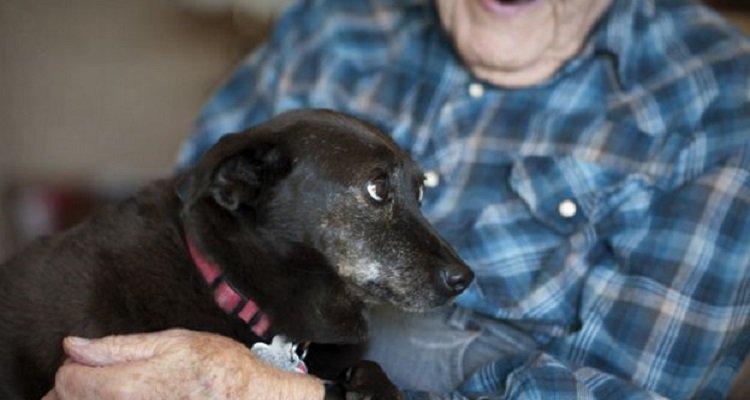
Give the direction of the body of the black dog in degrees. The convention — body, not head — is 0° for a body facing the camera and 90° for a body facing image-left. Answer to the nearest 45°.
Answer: approximately 270°
